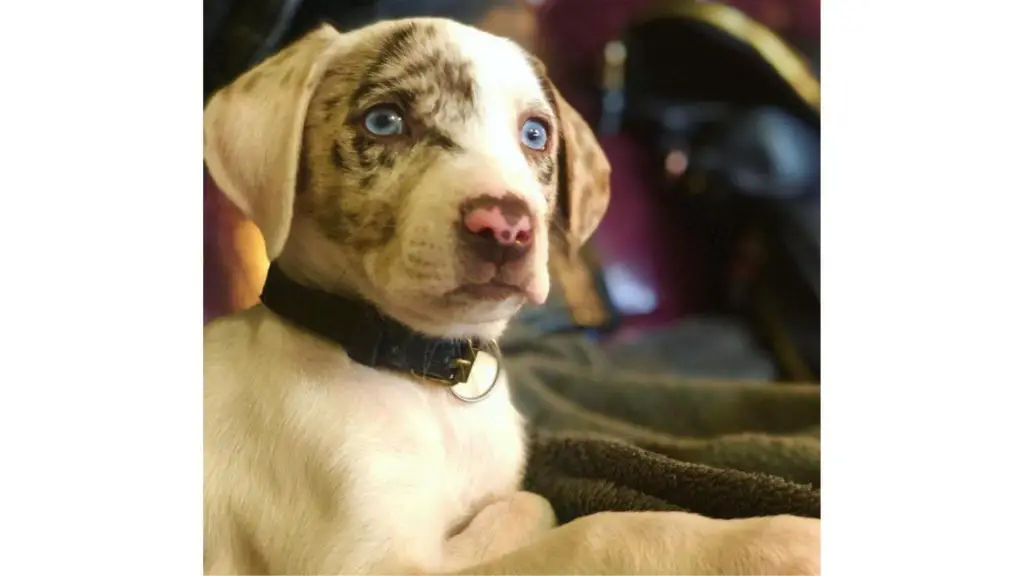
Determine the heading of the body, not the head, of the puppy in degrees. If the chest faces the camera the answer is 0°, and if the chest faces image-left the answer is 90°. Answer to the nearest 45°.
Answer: approximately 315°
